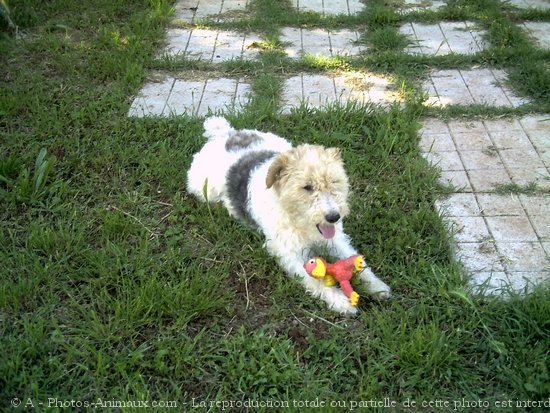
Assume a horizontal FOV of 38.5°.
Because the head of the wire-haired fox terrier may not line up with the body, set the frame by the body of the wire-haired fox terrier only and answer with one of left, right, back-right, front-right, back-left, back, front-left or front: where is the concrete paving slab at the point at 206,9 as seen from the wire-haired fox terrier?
back-left

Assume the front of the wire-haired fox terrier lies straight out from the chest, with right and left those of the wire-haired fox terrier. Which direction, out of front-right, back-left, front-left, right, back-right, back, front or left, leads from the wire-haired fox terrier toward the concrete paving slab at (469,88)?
left

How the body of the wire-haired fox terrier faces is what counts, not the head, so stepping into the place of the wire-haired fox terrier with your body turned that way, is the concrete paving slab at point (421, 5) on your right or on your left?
on your left

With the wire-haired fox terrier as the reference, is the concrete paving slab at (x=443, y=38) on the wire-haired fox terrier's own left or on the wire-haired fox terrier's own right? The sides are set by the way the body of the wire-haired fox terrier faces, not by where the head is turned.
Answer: on the wire-haired fox terrier's own left

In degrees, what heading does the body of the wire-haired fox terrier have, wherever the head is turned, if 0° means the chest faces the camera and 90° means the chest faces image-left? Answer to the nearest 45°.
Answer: approximately 315°

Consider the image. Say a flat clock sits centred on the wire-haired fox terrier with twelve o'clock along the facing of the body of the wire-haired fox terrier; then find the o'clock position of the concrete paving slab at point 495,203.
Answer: The concrete paving slab is roughly at 10 o'clock from the wire-haired fox terrier.

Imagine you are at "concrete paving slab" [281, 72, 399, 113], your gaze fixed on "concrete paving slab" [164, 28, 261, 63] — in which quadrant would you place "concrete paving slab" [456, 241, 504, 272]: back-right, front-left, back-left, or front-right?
back-left

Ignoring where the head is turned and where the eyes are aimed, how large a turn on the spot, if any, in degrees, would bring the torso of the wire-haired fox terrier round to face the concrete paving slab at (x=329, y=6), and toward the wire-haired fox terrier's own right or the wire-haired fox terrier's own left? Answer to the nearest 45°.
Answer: approximately 135° to the wire-haired fox terrier's own left

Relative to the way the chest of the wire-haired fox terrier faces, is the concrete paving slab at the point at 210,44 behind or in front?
behind

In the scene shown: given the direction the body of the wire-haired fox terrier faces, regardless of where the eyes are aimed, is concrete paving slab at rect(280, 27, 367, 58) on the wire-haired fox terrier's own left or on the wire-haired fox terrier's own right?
on the wire-haired fox terrier's own left
